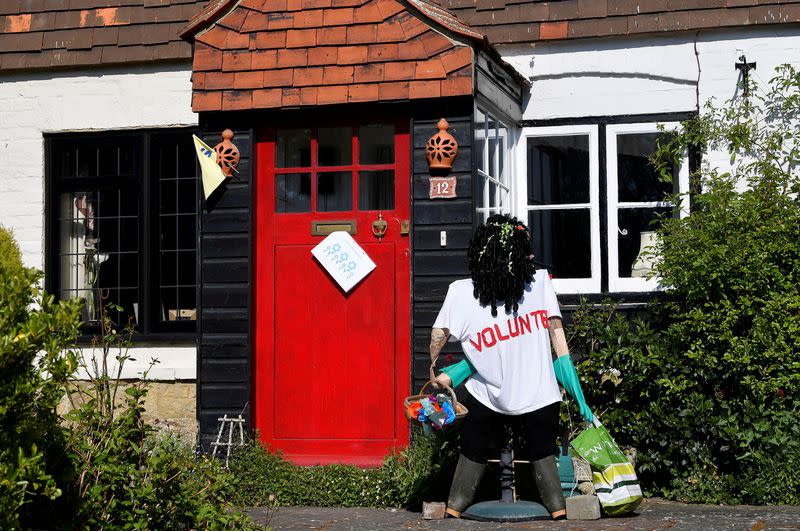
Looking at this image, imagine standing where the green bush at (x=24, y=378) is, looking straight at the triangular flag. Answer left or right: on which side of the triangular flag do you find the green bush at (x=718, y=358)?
right

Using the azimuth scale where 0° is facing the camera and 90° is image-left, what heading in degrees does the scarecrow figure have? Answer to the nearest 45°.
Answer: approximately 180°

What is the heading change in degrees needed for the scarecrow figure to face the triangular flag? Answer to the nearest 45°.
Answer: approximately 45° to its left

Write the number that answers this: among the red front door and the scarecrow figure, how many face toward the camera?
1

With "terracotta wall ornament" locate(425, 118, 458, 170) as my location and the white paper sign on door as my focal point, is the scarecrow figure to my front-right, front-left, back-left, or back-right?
back-left

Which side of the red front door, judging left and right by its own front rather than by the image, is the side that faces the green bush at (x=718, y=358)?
left

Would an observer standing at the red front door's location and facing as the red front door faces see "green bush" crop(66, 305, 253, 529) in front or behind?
in front

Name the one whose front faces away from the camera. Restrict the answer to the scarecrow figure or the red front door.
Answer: the scarecrow figure

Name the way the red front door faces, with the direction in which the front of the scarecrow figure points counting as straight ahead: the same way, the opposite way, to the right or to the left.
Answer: the opposite way

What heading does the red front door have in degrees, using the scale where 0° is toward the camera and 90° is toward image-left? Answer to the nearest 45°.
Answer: approximately 0°
